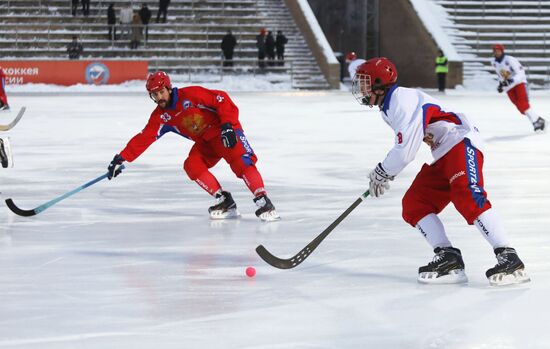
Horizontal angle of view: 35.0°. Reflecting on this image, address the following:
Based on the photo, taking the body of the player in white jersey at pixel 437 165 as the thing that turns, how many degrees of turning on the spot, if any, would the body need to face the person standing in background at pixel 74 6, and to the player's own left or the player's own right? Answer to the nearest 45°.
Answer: approximately 45° to the player's own right

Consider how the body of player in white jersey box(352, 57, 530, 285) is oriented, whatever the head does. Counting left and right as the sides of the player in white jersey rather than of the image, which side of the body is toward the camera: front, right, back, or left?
left

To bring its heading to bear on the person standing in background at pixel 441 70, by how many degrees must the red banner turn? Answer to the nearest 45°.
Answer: approximately 90° to its left

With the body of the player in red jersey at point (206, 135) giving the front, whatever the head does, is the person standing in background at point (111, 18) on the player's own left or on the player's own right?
on the player's own right

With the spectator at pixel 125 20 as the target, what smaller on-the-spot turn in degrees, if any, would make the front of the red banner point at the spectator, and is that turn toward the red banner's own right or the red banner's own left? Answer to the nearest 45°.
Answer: approximately 135° to the red banner's own left

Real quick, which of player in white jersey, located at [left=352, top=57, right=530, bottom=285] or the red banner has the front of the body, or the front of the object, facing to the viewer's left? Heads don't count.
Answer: the player in white jersey

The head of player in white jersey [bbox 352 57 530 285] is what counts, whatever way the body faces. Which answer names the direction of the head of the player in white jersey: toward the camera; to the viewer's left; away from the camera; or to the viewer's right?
to the viewer's left

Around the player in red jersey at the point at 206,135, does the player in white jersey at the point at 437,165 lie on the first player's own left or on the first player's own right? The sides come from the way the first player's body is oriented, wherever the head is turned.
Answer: on the first player's own left

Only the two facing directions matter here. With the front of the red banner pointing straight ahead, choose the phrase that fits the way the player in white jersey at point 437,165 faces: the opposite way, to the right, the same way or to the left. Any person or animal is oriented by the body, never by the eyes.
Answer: to the right

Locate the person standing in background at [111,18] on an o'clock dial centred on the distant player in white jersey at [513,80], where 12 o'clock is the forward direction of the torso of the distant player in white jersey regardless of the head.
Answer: The person standing in background is roughly at 3 o'clock from the distant player in white jersey.

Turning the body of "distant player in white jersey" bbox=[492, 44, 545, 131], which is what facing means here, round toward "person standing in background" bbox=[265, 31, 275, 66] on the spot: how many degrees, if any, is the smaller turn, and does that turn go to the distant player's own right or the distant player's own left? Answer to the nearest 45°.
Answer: approximately 90° to the distant player's own right

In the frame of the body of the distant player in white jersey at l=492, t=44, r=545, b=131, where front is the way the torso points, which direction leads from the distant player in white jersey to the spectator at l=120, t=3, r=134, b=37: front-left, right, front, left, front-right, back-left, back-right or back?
right

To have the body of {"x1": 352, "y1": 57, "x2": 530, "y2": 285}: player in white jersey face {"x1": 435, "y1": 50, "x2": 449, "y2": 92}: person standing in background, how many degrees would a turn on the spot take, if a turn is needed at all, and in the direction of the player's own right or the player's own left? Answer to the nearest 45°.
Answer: approximately 90° to the player's own right
